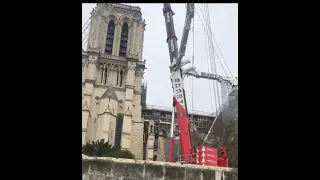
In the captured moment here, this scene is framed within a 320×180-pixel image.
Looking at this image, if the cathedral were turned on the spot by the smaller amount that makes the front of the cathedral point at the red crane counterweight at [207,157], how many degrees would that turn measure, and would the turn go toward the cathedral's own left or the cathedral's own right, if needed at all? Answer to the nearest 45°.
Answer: approximately 90° to the cathedral's own left

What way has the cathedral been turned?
to the viewer's left
